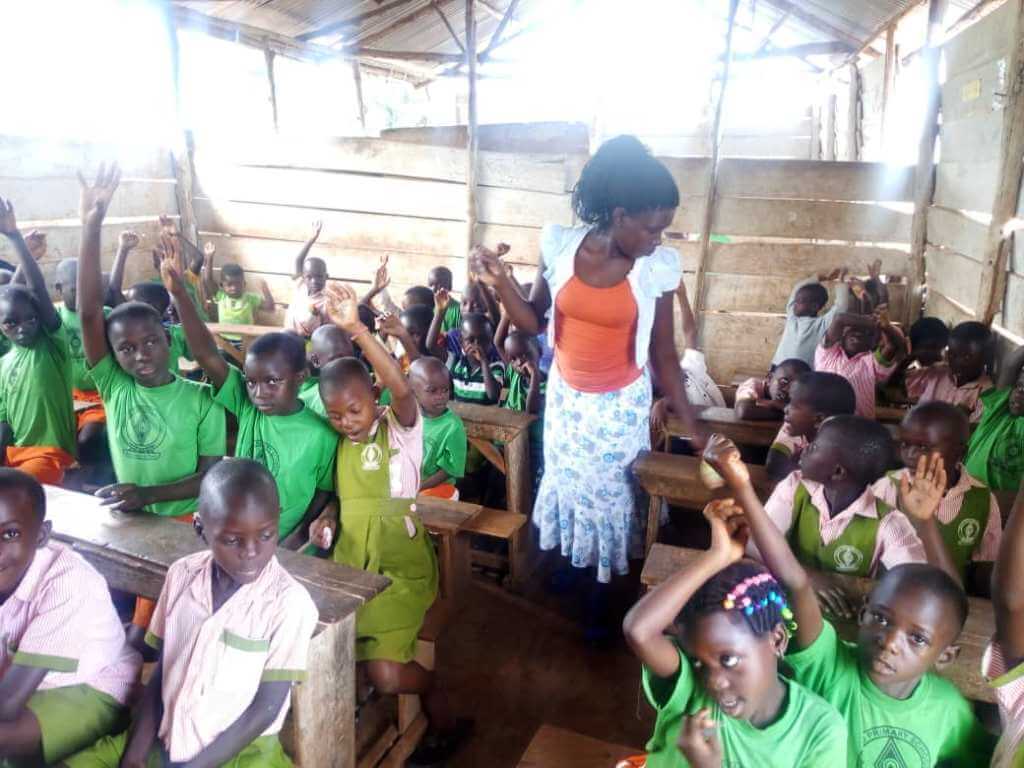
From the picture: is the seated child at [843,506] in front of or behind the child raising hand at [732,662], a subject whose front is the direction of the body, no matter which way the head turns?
behind

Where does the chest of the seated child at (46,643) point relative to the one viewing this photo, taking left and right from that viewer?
facing the viewer and to the left of the viewer

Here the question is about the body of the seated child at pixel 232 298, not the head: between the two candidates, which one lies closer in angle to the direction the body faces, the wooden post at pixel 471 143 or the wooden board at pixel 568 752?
the wooden board

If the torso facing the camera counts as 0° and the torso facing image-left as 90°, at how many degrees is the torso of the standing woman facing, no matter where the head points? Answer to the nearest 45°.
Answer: approximately 0°

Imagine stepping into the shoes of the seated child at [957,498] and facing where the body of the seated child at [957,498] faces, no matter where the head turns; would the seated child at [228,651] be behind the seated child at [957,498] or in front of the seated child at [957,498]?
in front

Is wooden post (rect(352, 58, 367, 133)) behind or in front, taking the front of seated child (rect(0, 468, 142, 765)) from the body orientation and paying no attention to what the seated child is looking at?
behind

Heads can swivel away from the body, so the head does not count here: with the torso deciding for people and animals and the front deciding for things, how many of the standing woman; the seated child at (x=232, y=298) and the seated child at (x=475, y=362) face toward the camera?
3

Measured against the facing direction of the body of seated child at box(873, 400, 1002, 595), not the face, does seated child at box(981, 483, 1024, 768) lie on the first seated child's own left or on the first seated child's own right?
on the first seated child's own left

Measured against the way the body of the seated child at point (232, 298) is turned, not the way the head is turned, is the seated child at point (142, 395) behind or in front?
in front

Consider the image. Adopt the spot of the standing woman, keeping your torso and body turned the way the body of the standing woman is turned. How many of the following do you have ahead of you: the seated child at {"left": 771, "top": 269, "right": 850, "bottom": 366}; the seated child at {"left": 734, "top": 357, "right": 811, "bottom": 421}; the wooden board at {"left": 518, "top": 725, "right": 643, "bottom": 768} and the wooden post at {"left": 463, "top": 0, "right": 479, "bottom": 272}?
1

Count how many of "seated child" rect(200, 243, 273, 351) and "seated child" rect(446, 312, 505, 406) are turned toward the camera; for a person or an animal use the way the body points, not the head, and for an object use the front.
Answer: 2

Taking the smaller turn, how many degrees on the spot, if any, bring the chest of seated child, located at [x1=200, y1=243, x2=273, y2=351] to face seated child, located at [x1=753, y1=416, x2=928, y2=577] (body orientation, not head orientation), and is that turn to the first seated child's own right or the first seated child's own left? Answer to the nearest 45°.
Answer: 0° — they already face them

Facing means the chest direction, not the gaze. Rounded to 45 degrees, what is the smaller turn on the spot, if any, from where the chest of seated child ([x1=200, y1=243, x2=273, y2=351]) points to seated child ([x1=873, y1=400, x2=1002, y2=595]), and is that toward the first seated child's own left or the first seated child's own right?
0° — they already face them

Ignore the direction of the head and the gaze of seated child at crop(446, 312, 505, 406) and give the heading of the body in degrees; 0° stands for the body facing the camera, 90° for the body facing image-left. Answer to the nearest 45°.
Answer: approximately 0°
